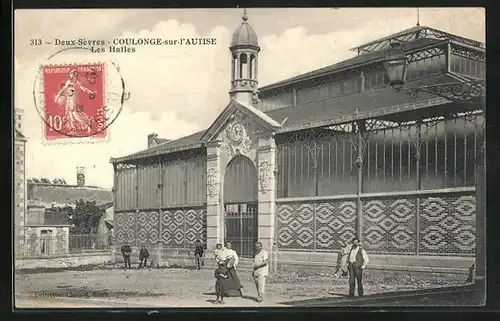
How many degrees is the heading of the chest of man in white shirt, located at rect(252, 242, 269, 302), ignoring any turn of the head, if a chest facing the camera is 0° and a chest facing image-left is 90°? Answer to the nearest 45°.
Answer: approximately 45°

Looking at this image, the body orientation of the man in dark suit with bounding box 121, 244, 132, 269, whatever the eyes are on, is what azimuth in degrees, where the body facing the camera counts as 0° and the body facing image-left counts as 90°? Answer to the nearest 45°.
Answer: approximately 0°

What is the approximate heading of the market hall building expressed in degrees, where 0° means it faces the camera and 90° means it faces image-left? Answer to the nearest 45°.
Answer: approximately 45°

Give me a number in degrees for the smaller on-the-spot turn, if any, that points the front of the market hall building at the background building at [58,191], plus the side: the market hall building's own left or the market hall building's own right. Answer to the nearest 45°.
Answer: approximately 45° to the market hall building's own right
